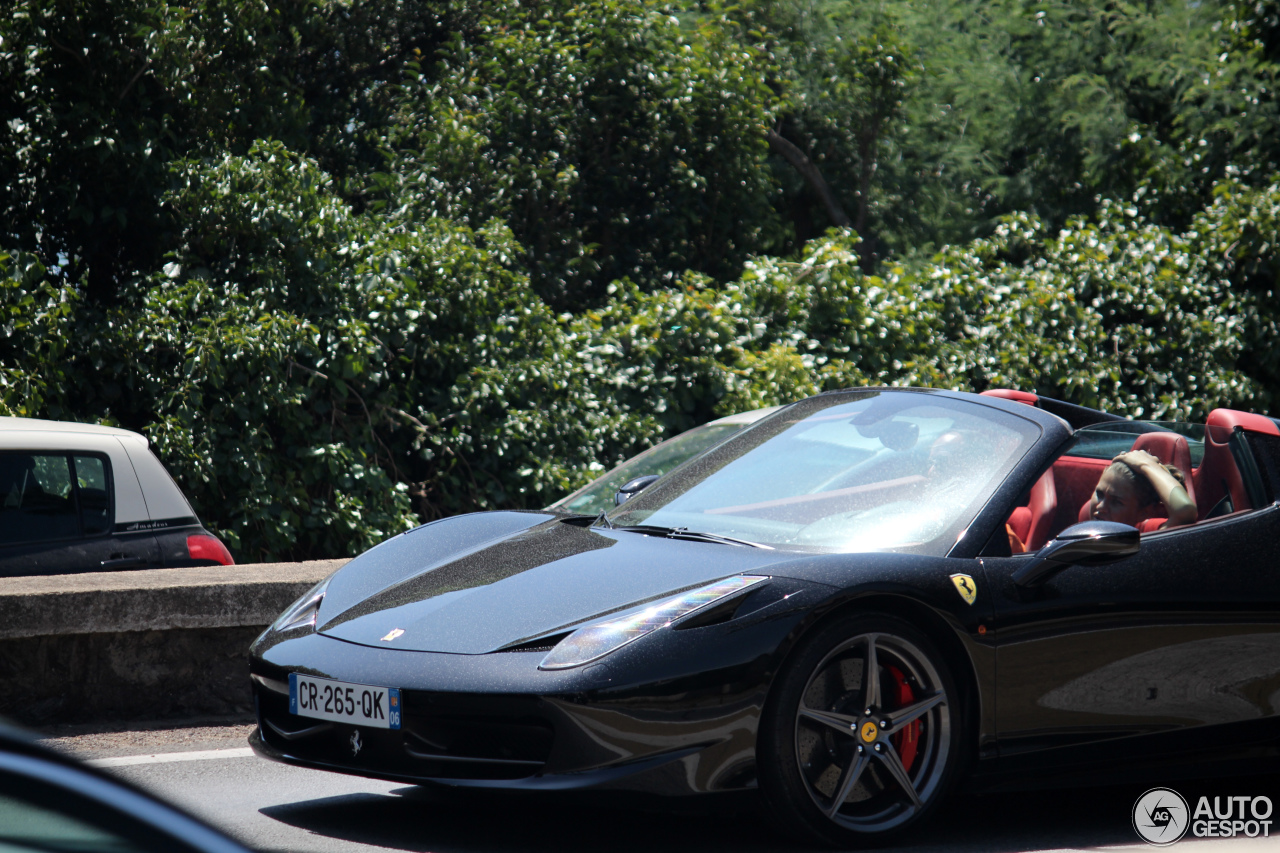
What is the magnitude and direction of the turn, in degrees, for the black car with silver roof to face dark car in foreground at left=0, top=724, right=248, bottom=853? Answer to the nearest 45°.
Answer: approximately 90° to its left

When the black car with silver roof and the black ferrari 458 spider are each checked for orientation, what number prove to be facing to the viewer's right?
0

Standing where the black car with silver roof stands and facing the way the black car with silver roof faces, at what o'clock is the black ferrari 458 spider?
The black ferrari 458 spider is roughly at 8 o'clock from the black car with silver roof.

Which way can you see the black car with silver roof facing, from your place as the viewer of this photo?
facing to the left of the viewer

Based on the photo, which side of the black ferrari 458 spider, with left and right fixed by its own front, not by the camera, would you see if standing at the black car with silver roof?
right

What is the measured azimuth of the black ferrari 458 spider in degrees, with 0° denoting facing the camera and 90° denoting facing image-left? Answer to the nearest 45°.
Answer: approximately 45°
